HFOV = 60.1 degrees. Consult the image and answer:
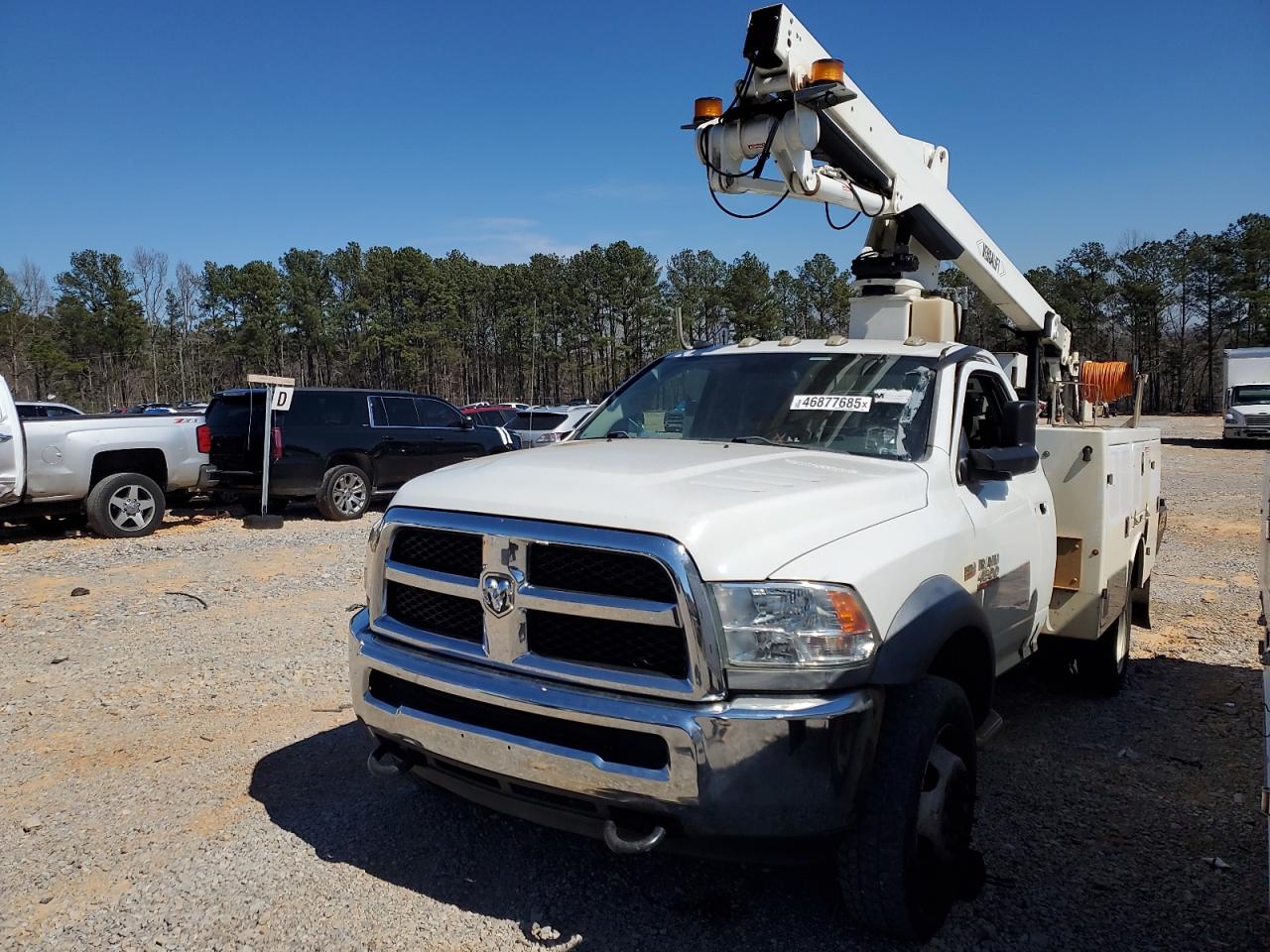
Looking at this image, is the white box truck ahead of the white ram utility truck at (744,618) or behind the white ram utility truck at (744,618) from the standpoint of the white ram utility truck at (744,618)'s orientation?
behind

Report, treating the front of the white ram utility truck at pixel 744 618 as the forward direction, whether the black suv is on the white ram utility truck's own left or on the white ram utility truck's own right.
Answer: on the white ram utility truck's own right

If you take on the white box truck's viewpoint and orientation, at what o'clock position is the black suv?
The black suv is roughly at 1 o'clock from the white box truck.

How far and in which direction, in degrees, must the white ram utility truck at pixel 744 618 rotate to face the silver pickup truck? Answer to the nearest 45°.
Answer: approximately 90° to its right

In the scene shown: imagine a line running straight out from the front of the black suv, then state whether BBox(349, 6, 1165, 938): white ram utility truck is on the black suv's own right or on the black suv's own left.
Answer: on the black suv's own right

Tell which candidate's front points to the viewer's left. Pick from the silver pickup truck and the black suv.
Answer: the silver pickup truck

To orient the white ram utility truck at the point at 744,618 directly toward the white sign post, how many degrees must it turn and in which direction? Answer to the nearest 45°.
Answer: approximately 90° to its right

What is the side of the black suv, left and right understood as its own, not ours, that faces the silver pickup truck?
back

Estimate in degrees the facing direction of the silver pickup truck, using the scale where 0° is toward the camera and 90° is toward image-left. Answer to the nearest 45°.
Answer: approximately 90°

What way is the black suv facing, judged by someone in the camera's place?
facing away from the viewer and to the right of the viewer
